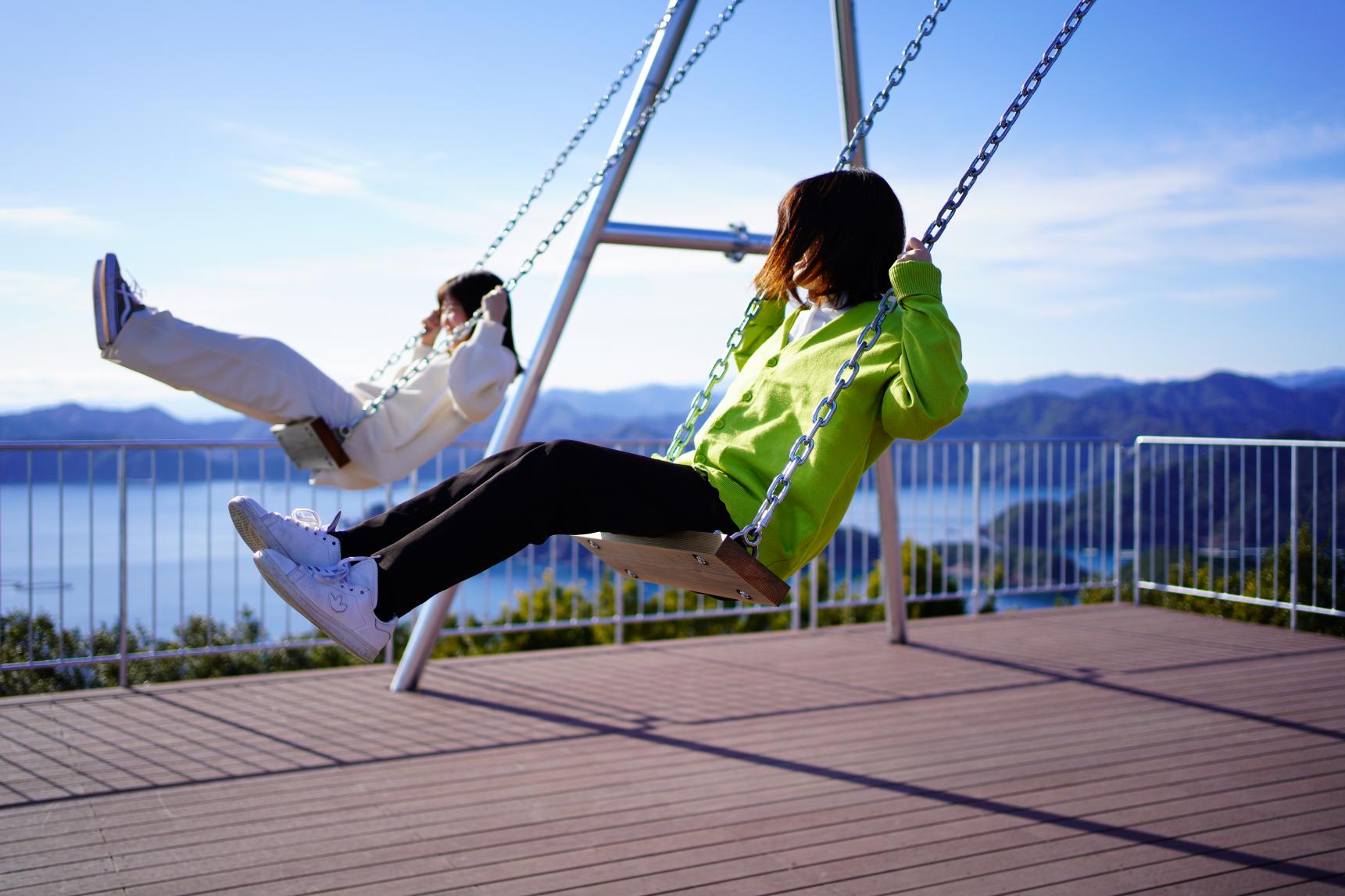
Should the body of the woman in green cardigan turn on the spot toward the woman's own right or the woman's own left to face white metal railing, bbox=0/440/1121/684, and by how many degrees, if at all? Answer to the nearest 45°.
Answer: approximately 90° to the woman's own right

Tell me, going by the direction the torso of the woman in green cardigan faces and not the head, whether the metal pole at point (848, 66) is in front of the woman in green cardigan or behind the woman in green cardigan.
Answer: behind

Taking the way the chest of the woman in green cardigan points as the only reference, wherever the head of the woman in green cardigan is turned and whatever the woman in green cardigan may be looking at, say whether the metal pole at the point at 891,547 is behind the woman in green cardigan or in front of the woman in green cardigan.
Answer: behind

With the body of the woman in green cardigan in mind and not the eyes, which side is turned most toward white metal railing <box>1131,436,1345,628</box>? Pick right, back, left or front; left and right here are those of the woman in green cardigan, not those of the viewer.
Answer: back

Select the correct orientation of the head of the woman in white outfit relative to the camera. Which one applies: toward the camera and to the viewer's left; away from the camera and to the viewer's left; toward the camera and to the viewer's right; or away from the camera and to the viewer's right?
toward the camera and to the viewer's left

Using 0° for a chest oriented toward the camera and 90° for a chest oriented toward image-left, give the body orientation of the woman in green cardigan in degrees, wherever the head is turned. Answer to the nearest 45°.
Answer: approximately 45°

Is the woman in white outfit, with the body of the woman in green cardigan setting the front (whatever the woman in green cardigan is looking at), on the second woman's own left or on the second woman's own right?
on the second woman's own right

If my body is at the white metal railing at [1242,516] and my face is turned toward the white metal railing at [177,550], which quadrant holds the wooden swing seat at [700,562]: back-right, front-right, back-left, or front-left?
front-left
